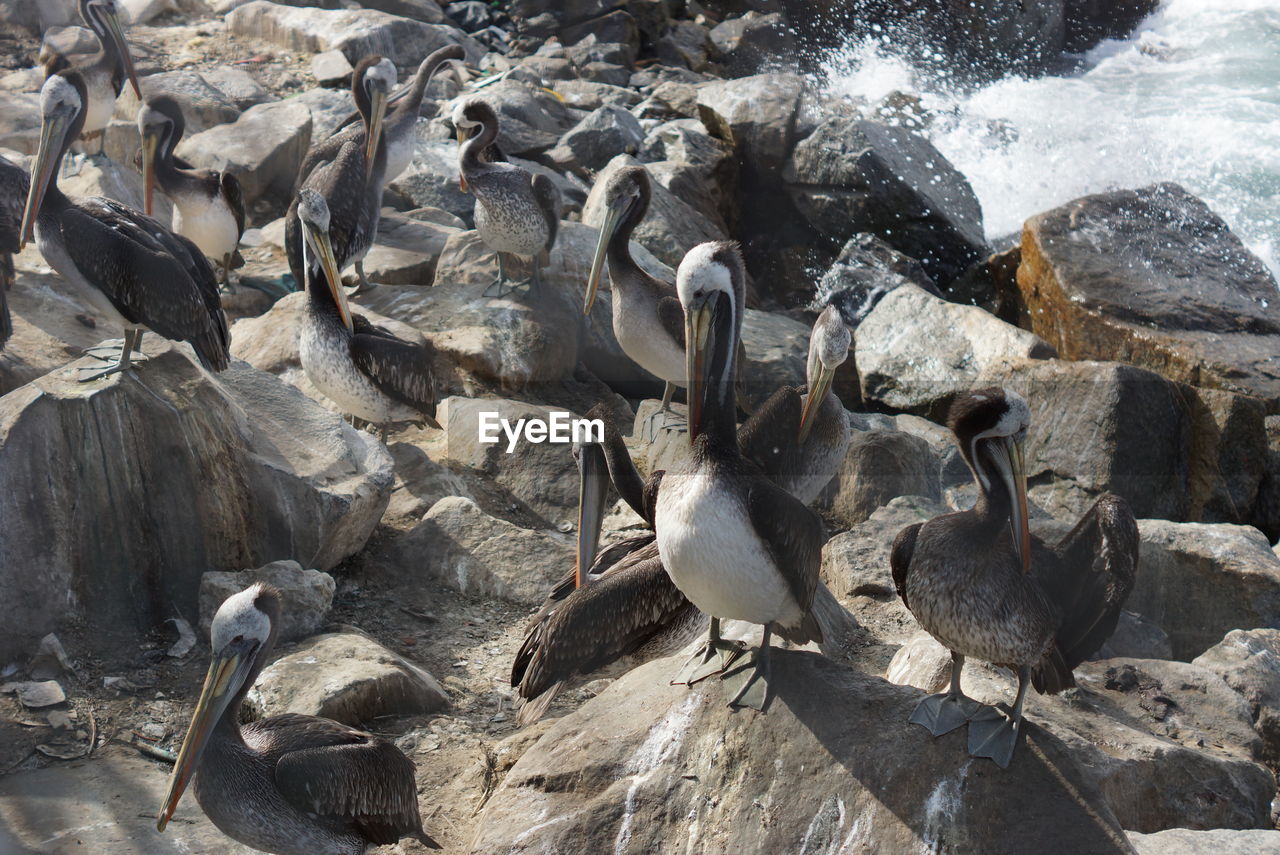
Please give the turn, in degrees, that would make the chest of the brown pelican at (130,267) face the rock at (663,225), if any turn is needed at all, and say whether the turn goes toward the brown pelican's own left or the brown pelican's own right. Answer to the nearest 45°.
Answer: approximately 135° to the brown pelican's own right

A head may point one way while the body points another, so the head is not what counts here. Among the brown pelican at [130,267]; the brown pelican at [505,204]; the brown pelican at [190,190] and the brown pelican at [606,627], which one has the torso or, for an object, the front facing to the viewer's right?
the brown pelican at [606,627]

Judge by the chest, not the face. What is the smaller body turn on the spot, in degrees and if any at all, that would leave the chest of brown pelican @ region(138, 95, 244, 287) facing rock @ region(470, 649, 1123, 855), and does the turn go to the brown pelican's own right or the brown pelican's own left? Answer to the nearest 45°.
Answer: approximately 45° to the brown pelican's own left

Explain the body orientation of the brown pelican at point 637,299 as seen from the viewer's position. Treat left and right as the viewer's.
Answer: facing the viewer and to the left of the viewer

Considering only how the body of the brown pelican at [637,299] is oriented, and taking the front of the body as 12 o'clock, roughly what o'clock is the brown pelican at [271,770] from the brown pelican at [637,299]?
the brown pelican at [271,770] is roughly at 11 o'clock from the brown pelican at [637,299].

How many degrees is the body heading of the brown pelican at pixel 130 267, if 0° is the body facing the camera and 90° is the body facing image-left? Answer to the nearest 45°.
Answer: approximately 90°

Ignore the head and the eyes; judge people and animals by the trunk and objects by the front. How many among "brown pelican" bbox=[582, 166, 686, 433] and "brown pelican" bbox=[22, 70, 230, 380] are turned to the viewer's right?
0

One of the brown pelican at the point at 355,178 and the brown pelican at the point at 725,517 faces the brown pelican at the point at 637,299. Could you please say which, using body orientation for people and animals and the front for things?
the brown pelican at the point at 355,178

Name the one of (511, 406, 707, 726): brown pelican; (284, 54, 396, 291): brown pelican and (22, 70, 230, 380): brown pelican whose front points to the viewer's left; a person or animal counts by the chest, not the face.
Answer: (22, 70, 230, 380): brown pelican

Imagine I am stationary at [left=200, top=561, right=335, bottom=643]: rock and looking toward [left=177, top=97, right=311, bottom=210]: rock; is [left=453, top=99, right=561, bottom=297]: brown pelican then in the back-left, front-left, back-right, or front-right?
front-right

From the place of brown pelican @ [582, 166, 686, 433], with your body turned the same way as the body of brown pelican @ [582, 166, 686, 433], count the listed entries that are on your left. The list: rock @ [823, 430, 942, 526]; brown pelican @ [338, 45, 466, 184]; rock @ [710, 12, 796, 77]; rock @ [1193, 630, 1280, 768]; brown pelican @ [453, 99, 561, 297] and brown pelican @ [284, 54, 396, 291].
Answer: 2
